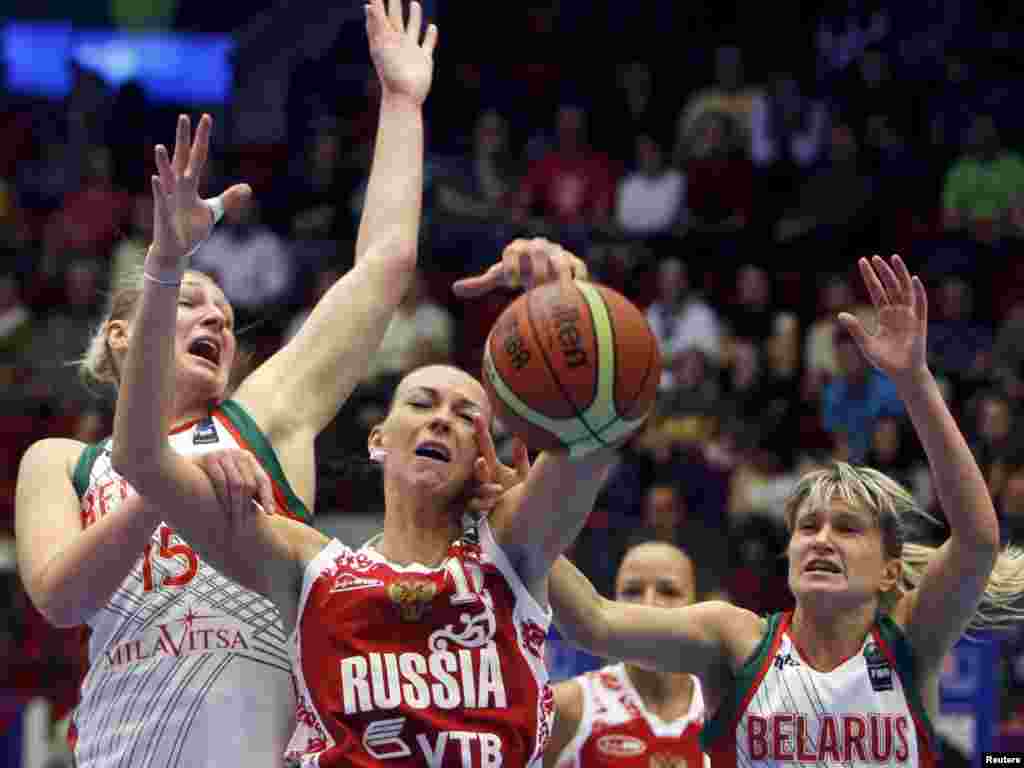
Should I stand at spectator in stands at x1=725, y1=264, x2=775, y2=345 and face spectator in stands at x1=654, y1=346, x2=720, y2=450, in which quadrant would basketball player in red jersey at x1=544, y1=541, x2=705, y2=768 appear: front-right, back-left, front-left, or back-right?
front-left

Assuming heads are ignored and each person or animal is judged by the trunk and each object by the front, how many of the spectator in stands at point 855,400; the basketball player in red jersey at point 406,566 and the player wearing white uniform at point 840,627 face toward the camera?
3

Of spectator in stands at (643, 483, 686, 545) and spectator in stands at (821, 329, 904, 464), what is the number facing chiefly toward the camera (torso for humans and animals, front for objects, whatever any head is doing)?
2

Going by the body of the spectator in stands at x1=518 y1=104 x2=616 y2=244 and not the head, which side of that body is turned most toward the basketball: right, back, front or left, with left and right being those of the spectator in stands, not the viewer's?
front

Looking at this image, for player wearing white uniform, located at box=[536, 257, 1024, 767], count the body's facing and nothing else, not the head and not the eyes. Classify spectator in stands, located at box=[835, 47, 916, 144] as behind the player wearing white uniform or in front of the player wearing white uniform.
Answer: behind

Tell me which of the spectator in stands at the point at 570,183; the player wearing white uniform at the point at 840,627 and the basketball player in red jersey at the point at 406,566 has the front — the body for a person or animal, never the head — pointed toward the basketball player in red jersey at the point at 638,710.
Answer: the spectator in stands

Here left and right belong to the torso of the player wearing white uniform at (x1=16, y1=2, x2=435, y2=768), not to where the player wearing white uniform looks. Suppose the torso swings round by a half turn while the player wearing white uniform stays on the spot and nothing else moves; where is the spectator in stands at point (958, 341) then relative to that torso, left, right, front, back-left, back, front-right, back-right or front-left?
right

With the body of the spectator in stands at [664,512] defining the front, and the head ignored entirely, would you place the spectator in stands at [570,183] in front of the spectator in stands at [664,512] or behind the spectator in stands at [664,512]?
behind

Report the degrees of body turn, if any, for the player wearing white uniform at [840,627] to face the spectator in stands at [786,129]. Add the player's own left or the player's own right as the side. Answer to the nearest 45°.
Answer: approximately 180°

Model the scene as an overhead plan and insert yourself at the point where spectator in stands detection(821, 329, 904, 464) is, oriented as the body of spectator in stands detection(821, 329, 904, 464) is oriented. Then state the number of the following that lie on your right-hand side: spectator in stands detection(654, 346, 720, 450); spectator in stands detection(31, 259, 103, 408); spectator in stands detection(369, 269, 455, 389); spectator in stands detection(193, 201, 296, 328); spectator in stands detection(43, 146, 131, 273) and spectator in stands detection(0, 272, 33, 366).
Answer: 6

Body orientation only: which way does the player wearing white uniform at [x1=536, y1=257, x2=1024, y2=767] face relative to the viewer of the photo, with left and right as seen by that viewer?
facing the viewer

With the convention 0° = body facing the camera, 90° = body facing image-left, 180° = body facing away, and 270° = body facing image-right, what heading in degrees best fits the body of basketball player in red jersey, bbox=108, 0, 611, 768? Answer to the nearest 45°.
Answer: approximately 0°

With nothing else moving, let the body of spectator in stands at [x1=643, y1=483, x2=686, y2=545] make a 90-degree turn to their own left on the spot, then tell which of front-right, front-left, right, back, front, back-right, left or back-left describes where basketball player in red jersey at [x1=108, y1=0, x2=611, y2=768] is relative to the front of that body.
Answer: right
